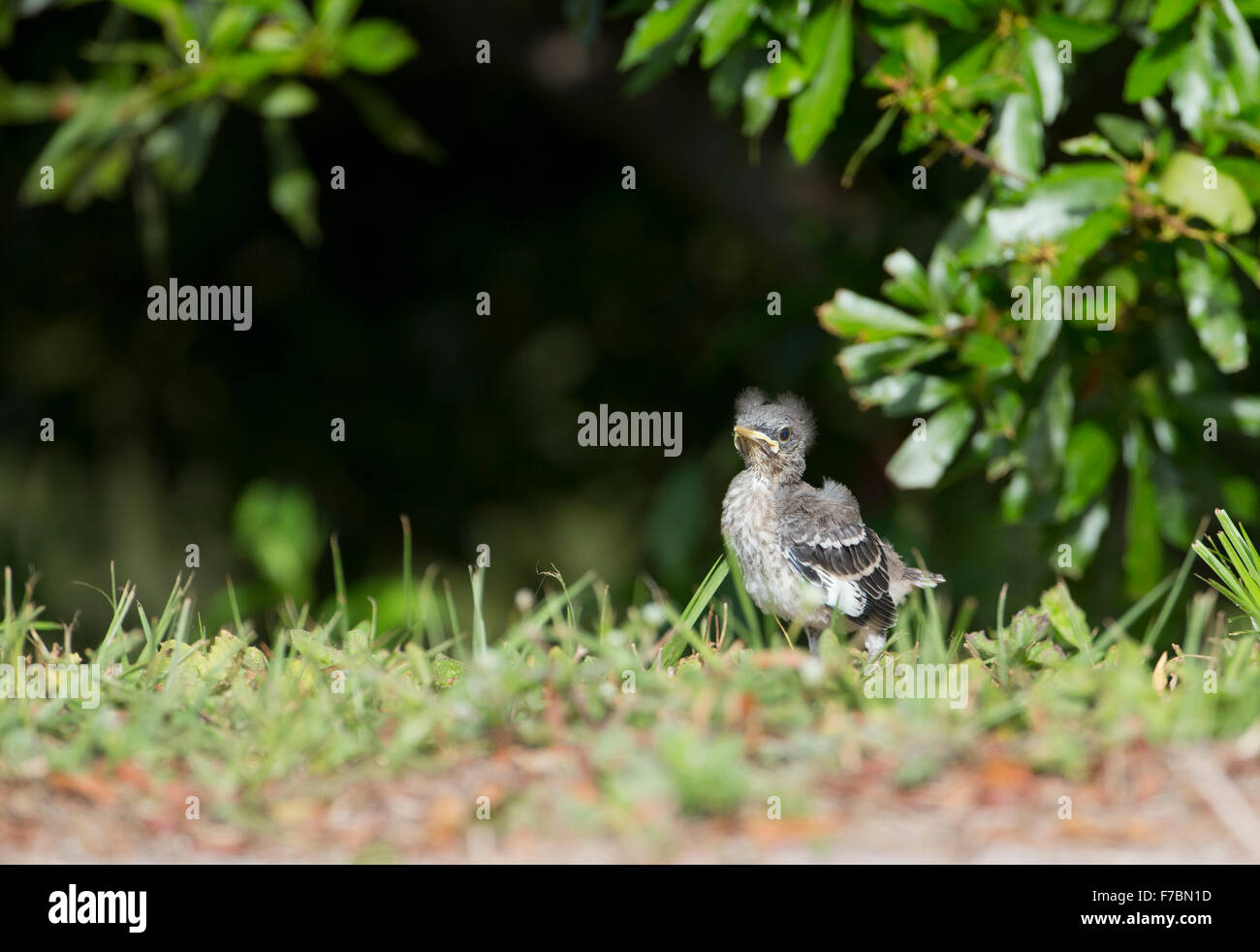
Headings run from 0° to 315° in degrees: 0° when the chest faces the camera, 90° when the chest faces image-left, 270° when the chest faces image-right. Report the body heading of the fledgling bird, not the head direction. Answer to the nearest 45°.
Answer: approximately 45°
